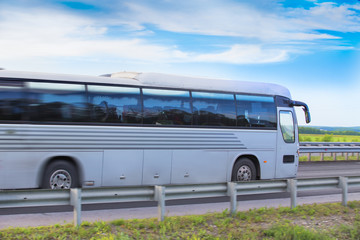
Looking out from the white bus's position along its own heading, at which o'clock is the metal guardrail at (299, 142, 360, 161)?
The metal guardrail is roughly at 10 o'clock from the white bus.

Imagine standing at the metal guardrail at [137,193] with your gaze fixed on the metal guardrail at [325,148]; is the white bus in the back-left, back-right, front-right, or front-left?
front-left

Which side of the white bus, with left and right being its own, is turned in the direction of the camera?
right

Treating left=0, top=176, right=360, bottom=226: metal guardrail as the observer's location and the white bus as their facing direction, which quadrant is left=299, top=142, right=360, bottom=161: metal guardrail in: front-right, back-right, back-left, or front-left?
front-right
